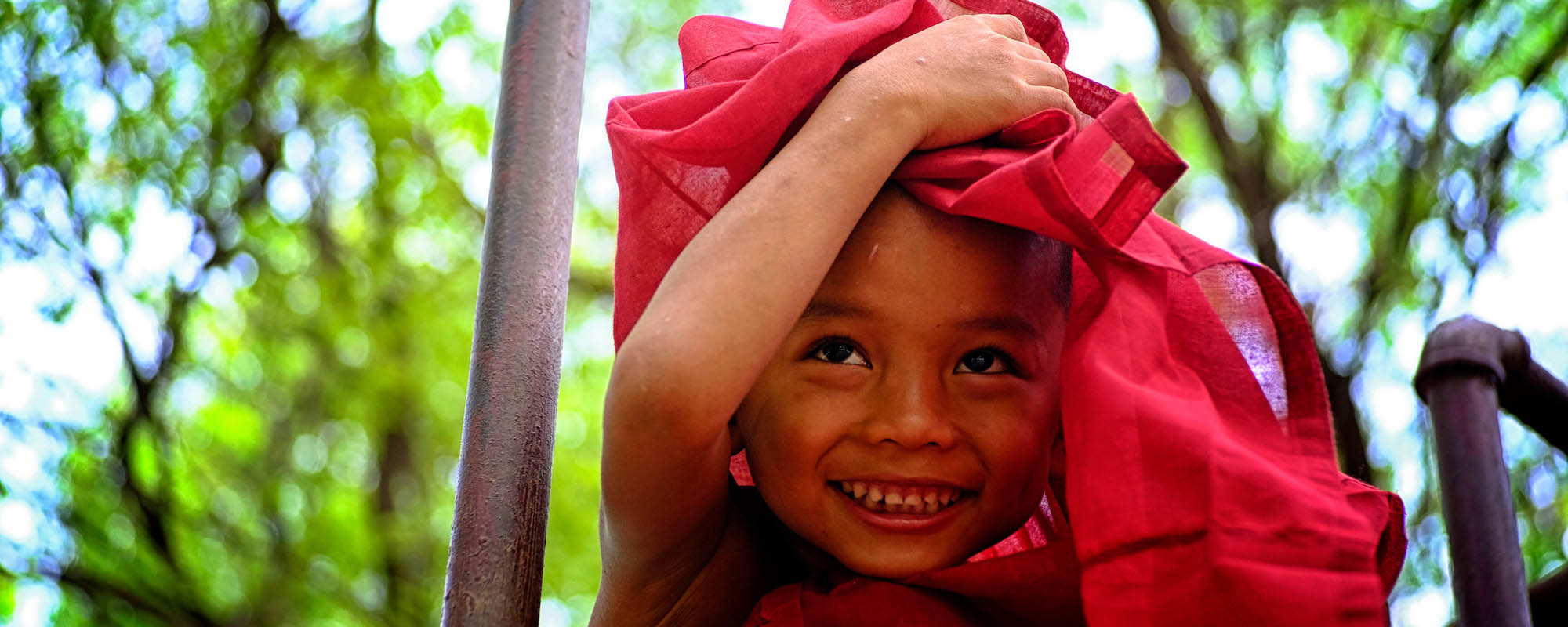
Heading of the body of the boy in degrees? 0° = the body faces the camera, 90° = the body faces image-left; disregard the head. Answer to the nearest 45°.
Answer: approximately 0°

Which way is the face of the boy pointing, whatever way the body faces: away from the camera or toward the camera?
toward the camera
